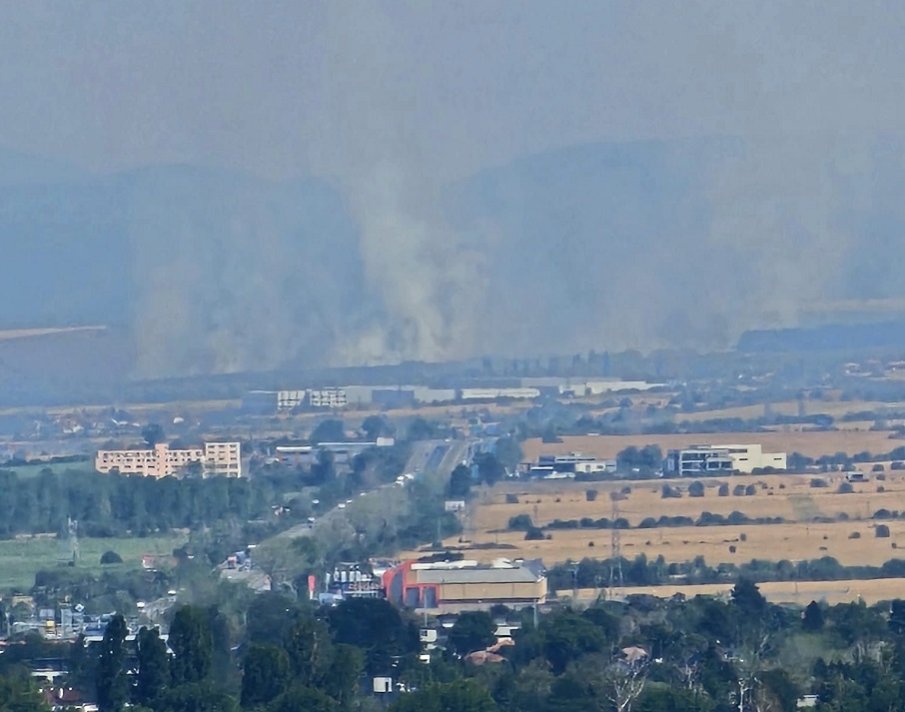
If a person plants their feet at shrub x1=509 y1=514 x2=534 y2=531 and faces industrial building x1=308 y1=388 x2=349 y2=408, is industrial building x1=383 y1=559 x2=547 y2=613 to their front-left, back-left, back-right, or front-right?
back-left

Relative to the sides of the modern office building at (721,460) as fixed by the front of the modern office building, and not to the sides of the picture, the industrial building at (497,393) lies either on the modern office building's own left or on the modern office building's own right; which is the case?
on the modern office building's own right

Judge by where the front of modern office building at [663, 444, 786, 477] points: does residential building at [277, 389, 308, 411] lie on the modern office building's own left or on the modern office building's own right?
on the modern office building's own right

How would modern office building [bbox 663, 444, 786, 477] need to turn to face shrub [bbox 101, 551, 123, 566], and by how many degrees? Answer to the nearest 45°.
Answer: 0° — it already faces it

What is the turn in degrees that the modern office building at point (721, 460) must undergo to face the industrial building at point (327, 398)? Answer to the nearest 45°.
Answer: approximately 180°

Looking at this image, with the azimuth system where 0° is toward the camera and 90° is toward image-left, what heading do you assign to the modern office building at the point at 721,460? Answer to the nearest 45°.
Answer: approximately 45°

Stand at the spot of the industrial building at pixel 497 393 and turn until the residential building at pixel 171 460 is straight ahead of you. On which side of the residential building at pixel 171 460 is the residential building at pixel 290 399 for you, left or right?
right

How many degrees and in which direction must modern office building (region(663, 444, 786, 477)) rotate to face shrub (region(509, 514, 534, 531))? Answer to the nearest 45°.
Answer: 0° — it already faces it

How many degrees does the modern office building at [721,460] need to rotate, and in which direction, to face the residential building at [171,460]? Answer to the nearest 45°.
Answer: approximately 45° to its right
